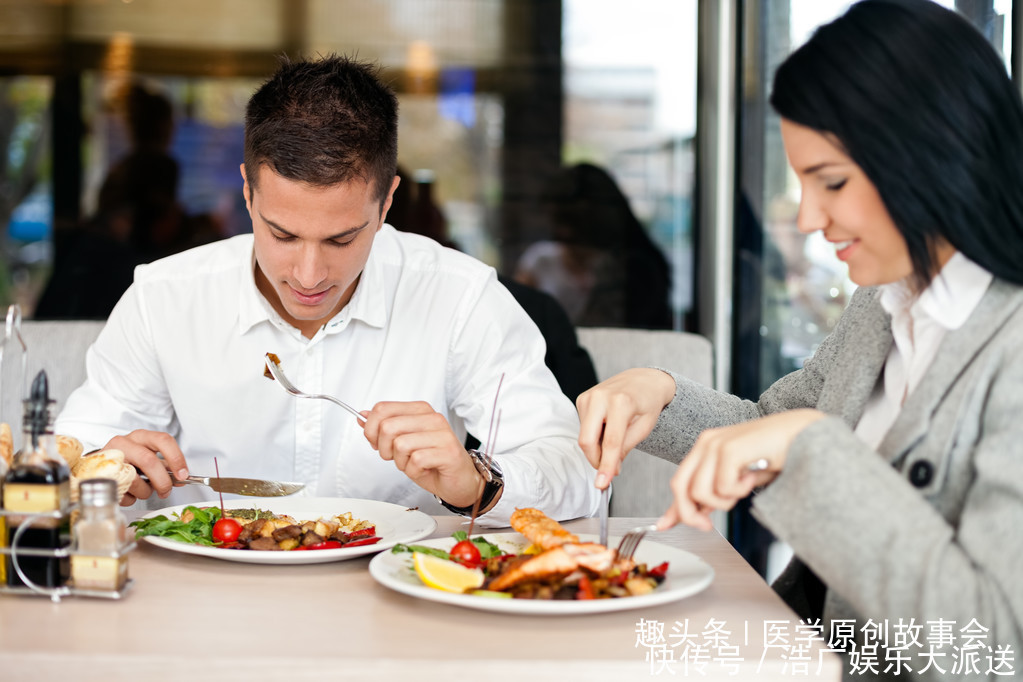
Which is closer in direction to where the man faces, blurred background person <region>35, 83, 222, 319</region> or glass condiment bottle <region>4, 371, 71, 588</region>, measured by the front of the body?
the glass condiment bottle

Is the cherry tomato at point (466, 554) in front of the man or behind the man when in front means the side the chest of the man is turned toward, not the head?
in front

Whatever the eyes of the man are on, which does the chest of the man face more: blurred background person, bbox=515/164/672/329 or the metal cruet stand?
the metal cruet stand

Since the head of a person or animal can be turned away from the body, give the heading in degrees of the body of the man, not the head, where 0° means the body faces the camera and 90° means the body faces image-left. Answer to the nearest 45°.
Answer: approximately 0°

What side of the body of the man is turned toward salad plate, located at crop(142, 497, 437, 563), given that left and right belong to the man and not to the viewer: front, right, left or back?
front

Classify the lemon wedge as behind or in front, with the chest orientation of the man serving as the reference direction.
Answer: in front

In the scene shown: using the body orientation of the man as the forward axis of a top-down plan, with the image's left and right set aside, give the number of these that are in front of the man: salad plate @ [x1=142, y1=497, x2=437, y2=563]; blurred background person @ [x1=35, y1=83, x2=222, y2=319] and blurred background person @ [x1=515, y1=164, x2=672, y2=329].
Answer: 1

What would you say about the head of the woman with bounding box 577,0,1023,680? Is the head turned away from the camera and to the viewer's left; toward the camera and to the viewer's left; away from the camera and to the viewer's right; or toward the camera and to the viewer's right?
toward the camera and to the viewer's left

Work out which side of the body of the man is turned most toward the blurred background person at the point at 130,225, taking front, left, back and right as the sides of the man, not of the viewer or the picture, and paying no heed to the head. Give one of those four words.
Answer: back

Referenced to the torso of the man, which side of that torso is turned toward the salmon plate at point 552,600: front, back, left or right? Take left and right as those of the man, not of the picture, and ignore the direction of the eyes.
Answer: front

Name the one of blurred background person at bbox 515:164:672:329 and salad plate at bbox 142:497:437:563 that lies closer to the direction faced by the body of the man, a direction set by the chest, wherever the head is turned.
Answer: the salad plate

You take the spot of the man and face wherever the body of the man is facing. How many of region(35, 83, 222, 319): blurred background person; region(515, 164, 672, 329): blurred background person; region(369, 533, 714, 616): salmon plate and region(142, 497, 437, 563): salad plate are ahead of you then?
2
